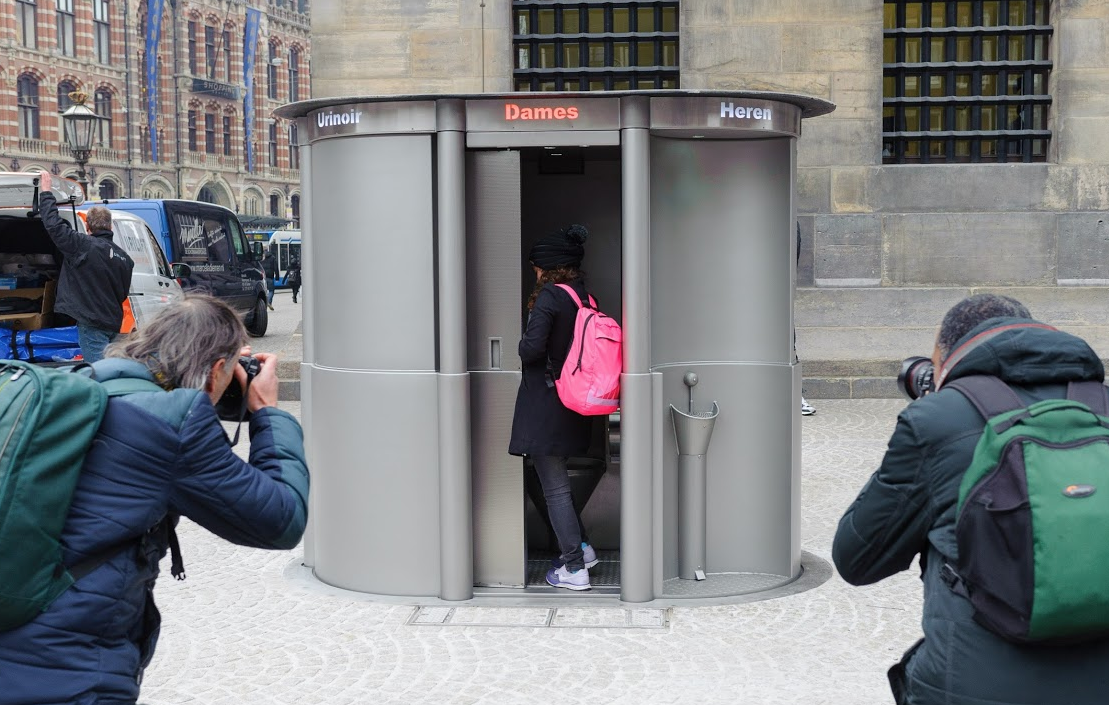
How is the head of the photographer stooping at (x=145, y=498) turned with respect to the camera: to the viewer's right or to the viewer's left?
to the viewer's right

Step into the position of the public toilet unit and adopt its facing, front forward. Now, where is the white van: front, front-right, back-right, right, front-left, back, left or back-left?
back-right

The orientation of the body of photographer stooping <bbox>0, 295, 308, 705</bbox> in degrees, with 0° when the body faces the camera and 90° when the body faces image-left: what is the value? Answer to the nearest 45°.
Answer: approximately 225°

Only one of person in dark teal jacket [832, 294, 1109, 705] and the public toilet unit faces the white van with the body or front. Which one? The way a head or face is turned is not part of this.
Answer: the person in dark teal jacket

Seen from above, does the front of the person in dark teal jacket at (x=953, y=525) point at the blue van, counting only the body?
yes

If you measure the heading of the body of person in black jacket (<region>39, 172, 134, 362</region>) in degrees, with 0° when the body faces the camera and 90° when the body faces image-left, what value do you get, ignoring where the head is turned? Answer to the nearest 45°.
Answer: approximately 135°

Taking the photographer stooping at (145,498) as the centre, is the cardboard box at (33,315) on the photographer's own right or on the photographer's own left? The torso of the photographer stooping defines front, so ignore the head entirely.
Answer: on the photographer's own left

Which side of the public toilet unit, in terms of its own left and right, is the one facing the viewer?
front

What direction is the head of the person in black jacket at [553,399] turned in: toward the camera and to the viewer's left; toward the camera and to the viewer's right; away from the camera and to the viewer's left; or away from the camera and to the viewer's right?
away from the camera and to the viewer's left

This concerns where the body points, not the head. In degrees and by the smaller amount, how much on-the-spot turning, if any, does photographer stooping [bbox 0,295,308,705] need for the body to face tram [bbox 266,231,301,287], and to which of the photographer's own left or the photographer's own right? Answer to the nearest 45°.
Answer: approximately 45° to the photographer's own left

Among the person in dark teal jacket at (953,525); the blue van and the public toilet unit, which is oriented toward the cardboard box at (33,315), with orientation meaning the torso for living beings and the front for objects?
the person in dark teal jacket

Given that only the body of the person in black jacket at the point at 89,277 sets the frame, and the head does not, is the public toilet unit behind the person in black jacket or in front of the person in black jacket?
behind

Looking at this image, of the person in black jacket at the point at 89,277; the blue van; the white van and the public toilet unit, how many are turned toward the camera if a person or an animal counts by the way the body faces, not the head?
1

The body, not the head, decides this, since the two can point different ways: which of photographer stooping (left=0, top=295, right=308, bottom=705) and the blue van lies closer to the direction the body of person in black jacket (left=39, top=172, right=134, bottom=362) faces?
the blue van

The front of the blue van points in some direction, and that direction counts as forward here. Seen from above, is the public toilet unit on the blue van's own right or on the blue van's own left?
on the blue van's own right

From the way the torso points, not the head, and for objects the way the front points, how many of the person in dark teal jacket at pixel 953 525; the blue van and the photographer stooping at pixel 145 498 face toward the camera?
0
